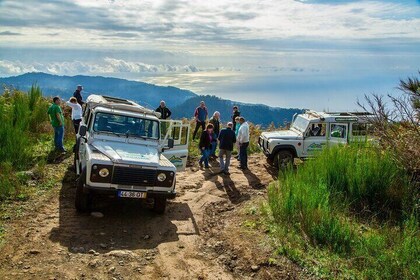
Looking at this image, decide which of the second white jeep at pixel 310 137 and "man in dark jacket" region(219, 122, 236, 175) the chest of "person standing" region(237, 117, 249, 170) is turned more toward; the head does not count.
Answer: the man in dark jacket

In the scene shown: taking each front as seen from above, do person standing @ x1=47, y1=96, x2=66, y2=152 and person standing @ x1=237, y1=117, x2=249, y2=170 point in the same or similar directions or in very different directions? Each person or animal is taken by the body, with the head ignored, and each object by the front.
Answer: very different directions

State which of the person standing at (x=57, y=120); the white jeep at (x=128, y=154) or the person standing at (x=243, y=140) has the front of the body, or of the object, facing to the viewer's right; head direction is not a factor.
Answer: the person standing at (x=57, y=120)

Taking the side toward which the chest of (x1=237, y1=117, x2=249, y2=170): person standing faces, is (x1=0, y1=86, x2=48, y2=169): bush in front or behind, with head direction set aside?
in front

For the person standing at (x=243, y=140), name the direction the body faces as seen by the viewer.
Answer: to the viewer's left

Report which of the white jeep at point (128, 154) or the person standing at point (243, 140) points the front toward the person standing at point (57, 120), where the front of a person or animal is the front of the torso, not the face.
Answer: the person standing at point (243, 140)

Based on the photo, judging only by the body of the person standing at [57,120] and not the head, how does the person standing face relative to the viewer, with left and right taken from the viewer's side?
facing to the right of the viewer

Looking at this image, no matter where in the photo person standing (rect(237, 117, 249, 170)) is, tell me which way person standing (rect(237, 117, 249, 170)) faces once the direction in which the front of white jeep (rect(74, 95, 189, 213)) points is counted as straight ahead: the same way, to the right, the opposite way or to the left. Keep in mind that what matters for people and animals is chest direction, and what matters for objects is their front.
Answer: to the right
